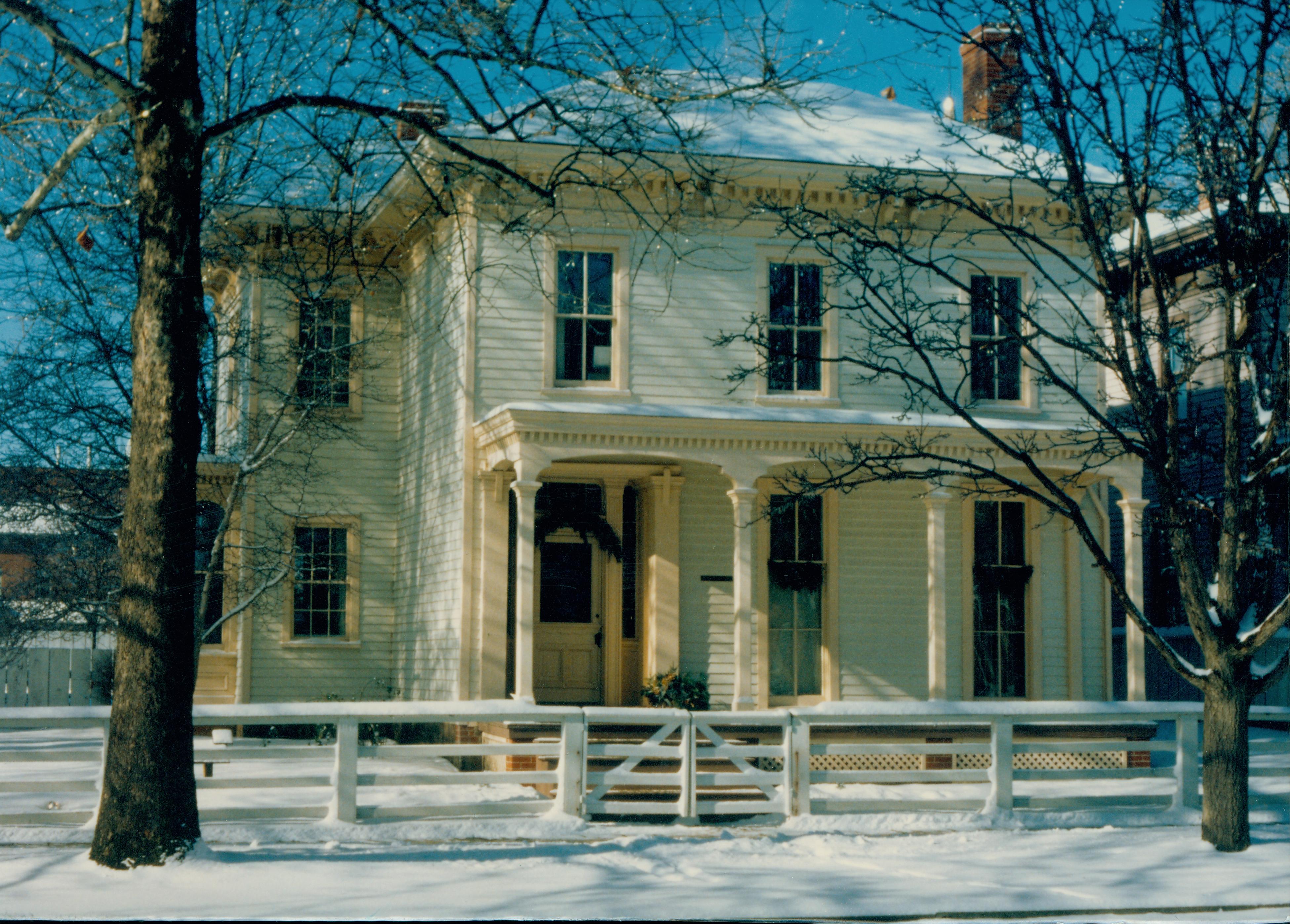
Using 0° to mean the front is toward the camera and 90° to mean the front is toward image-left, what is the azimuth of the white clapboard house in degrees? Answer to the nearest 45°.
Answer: approximately 0°
